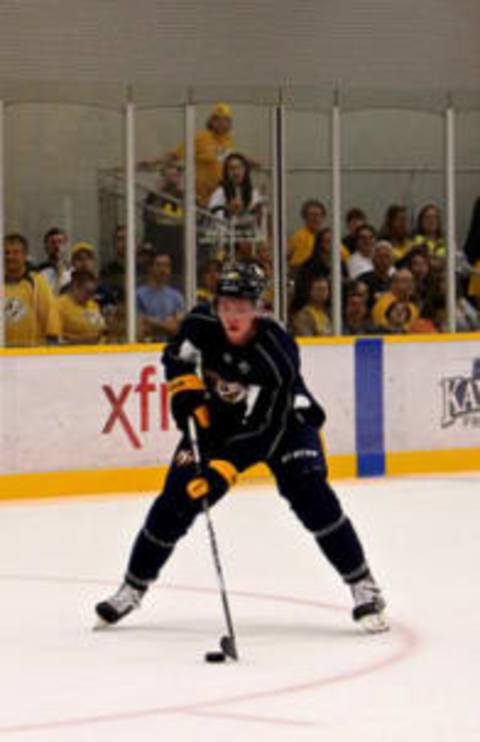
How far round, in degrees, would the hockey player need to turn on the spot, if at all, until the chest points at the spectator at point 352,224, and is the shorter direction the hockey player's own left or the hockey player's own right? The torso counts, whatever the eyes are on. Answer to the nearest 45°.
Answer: approximately 180°

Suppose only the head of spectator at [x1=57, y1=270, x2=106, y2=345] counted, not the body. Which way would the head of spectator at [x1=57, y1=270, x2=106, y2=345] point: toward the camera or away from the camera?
toward the camera

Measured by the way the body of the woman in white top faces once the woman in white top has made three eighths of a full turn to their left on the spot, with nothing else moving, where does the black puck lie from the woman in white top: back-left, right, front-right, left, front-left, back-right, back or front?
back-right

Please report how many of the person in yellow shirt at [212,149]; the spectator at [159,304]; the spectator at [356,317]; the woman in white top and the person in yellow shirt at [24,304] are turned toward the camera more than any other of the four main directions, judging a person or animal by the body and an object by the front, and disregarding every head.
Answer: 5

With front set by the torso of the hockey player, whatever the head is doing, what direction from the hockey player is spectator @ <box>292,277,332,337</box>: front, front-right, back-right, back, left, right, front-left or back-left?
back

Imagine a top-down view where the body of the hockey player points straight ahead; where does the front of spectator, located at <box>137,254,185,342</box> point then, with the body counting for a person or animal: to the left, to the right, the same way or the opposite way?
the same way

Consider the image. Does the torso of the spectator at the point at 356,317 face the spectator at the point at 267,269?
no

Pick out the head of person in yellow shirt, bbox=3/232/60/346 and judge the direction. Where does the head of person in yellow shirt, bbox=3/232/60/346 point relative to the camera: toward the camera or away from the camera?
toward the camera

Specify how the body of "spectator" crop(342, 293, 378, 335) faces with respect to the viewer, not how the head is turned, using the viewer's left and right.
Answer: facing the viewer

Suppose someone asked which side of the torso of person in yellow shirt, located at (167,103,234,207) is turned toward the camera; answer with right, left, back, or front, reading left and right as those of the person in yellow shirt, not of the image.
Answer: front

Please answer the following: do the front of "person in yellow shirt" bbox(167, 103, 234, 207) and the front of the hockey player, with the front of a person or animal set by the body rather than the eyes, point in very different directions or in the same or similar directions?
same or similar directions

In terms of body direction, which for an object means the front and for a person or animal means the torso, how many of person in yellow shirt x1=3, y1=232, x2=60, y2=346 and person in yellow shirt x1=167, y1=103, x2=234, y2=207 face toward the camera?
2

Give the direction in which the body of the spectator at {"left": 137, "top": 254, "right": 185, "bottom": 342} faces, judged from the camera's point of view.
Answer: toward the camera
